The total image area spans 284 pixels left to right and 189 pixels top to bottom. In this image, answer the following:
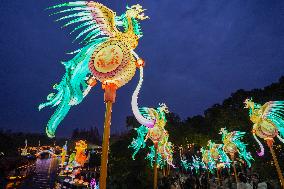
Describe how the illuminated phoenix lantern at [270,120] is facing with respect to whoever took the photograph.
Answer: facing to the left of the viewer

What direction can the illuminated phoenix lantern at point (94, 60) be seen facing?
to the viewer's right

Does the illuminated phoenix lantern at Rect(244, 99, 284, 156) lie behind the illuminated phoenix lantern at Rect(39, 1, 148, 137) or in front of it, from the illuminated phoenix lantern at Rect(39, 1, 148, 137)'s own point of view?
in front

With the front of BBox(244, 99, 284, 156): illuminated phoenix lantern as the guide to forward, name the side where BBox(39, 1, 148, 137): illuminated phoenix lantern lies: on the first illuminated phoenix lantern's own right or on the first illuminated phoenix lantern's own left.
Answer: on the first illuminated phoenix lantern's own left

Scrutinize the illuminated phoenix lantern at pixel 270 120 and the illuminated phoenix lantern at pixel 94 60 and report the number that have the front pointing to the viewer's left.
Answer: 1
